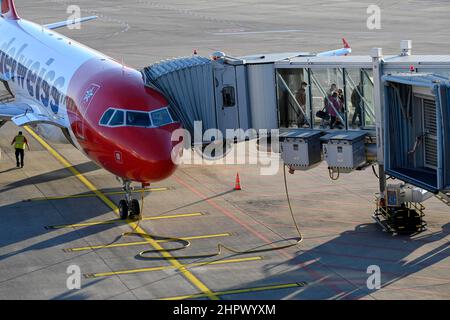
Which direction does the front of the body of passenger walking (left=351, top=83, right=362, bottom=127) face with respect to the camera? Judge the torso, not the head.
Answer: to the viewer's right

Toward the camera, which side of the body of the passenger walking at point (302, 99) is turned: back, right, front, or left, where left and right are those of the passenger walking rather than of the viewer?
right

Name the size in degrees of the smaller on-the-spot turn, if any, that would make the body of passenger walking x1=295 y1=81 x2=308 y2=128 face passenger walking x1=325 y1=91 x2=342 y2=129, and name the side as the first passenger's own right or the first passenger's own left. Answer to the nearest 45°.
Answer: approximately 45° to the first passenger's own right

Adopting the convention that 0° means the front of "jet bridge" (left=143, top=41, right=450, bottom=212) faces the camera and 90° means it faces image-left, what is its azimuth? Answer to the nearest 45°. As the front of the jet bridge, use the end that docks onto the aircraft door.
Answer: approximately 90°

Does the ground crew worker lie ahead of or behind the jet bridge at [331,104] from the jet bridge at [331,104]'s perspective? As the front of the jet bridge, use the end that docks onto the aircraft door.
ahead

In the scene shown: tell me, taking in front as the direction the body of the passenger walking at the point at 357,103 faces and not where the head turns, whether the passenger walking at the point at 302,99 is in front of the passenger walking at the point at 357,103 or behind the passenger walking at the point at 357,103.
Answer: behind

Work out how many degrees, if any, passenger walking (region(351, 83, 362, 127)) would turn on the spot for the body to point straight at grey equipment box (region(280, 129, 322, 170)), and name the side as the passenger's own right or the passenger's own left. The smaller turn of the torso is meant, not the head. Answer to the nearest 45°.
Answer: approximately 180°
